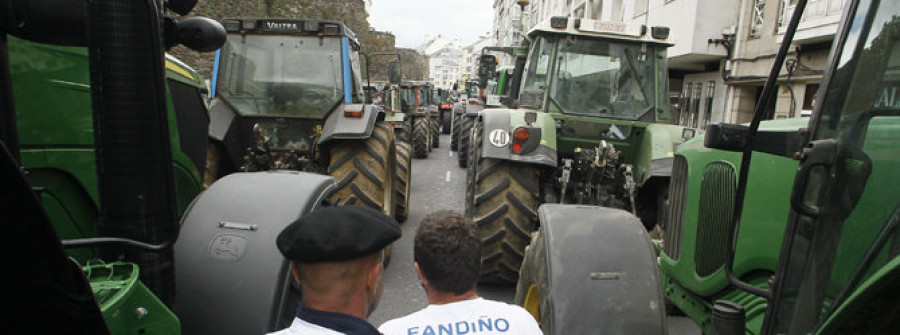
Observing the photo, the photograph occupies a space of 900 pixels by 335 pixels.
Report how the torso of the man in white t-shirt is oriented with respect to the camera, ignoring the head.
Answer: away from the camera

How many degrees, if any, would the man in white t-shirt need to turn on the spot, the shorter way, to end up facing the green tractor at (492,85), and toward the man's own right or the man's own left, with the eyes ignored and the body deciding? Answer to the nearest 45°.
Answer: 0° — they already face it

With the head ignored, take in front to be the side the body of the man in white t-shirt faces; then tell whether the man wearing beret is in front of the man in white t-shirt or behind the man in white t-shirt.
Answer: behind

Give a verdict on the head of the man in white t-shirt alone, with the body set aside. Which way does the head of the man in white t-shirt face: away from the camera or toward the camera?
away from the camera

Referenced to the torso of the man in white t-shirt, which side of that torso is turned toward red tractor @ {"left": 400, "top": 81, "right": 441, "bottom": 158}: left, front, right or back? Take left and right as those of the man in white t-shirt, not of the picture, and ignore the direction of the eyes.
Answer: front
